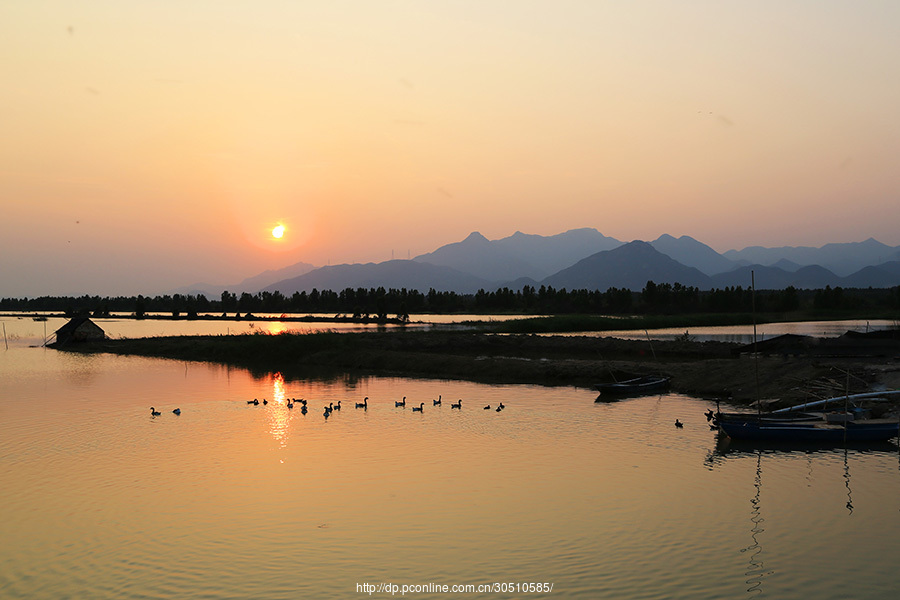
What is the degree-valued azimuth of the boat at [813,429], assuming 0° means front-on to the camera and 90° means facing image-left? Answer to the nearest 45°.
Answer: approximately 90°

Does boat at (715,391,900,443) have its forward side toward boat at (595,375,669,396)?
no
